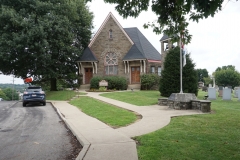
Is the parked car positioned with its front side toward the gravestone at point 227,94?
no

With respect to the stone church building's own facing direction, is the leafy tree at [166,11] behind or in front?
in front

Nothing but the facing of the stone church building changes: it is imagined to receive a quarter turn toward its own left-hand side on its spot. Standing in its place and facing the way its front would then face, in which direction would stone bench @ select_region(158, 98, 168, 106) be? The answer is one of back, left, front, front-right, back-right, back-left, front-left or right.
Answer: right

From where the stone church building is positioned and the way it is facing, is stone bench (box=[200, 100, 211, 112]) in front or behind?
in front

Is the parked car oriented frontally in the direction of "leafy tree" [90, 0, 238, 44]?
no

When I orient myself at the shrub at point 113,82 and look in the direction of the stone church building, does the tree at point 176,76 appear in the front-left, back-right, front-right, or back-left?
back-right

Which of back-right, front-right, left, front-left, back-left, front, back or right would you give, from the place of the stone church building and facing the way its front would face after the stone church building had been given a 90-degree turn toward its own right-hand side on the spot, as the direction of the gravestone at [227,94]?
back-left

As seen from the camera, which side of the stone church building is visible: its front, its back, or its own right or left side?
front

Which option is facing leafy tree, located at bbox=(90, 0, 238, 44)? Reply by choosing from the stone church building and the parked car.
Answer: the stone church building
